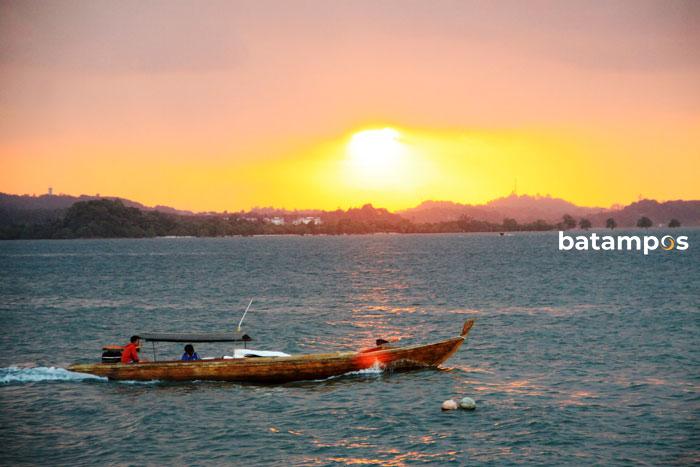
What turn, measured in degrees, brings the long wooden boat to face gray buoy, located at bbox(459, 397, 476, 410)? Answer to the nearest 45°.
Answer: approximately 45° to its right

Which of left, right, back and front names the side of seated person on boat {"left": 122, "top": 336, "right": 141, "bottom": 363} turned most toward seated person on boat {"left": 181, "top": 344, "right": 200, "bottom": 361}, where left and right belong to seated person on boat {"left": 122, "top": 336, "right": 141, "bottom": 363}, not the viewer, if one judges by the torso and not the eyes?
front

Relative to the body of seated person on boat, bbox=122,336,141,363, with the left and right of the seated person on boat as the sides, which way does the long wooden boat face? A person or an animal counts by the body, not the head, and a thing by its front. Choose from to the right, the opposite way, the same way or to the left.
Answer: the same way

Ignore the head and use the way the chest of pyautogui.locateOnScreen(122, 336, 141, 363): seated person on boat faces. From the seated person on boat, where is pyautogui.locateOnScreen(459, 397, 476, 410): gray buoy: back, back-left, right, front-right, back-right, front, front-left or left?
front-right

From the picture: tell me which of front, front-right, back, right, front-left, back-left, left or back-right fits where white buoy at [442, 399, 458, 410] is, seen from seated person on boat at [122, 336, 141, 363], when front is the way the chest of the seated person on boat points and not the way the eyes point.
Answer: front-right

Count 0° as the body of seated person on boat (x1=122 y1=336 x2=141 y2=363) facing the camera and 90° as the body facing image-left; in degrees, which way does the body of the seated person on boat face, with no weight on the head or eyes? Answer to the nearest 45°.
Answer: approximately 270°

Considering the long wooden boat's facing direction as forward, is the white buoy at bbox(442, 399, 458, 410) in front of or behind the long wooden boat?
in front

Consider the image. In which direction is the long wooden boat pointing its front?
to the viewer's right
